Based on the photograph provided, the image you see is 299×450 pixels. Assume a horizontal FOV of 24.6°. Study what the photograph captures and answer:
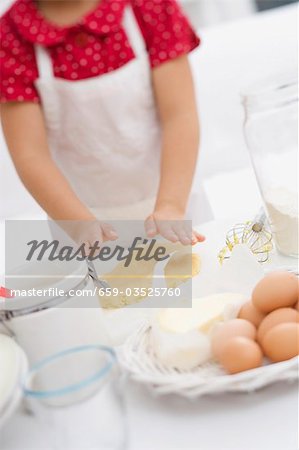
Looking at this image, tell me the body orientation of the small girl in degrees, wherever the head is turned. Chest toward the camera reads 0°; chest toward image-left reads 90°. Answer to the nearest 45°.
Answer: approximately 0°

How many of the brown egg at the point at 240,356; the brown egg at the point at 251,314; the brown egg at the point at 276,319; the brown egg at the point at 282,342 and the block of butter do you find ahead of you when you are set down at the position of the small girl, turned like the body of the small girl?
5

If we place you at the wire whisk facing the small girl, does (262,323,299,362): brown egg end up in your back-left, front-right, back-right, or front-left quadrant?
back-left

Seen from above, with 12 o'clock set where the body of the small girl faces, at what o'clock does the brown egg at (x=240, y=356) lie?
The brown egg is roughly at 12 o'clock from the small girl.

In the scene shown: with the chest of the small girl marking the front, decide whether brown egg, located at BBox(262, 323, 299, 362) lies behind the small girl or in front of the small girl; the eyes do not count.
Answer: in front

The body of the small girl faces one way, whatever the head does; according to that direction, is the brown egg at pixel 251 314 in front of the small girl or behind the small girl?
in front

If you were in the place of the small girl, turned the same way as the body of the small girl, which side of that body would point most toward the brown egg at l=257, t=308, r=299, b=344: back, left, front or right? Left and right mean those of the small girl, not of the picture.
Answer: front

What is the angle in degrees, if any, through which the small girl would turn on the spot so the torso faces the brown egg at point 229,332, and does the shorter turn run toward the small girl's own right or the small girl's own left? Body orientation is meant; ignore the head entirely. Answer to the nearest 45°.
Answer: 0° — they already face it

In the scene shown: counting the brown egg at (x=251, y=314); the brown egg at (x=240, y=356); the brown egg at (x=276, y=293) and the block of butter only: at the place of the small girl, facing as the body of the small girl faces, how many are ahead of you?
4
